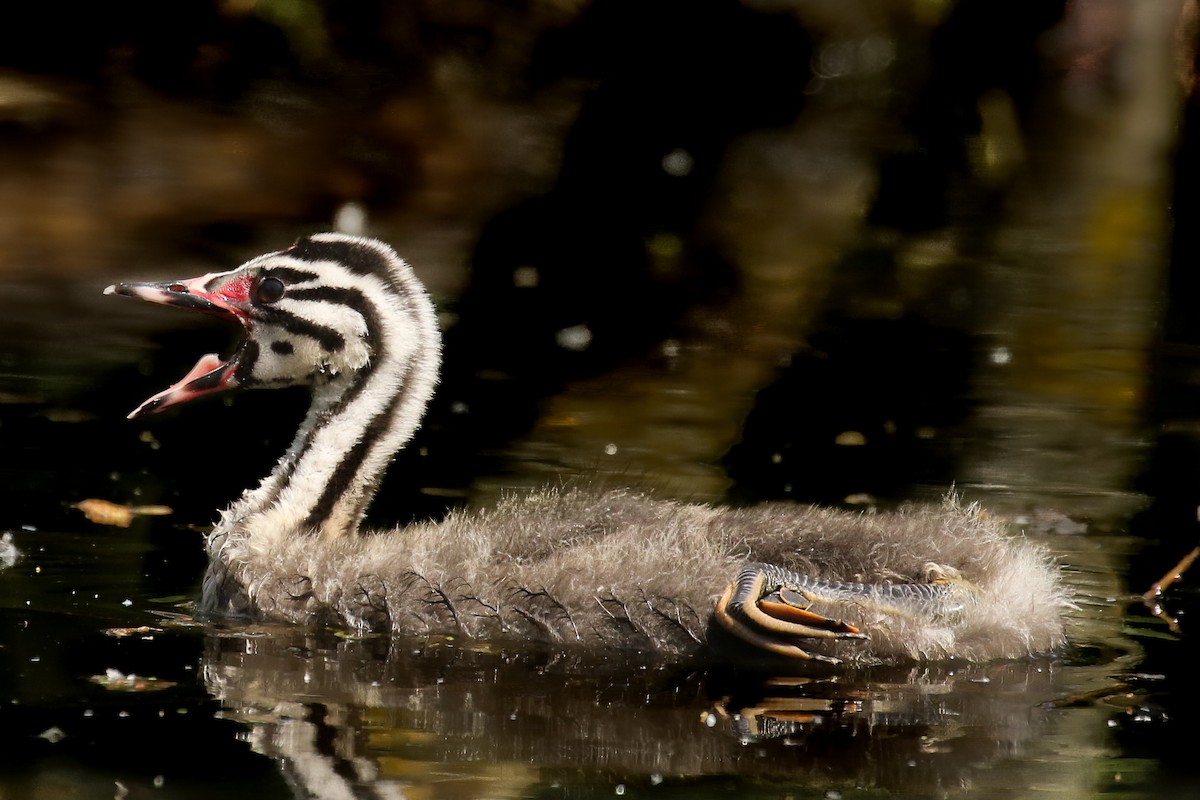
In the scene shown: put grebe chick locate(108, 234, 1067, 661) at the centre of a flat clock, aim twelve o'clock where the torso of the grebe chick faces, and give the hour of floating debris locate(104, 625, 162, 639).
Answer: The floating debris is roughly at 12 o'clock from the grebe chick.

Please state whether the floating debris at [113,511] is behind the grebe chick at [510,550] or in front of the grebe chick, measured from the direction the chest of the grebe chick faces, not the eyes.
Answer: in front

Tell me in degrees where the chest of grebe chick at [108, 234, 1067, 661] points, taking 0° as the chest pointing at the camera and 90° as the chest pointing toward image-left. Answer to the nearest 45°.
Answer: approximately 90°

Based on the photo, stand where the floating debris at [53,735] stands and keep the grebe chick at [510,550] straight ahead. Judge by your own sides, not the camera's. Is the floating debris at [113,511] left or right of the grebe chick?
left

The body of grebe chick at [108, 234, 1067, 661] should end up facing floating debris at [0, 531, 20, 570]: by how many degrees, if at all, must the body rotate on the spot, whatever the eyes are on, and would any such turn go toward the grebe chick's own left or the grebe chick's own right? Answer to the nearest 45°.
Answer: approximately 45° to the grebe chick's own right

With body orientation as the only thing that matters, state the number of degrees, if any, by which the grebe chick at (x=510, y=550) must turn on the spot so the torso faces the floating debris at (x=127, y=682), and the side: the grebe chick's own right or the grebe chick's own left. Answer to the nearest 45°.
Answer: approximately 45° to the grebe chick's own left

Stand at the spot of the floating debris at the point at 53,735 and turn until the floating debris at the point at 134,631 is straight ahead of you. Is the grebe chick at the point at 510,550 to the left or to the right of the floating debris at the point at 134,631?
right

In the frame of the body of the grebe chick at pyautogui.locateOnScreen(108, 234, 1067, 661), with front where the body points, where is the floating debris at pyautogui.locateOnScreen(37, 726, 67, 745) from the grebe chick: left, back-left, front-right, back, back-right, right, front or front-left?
front-left
